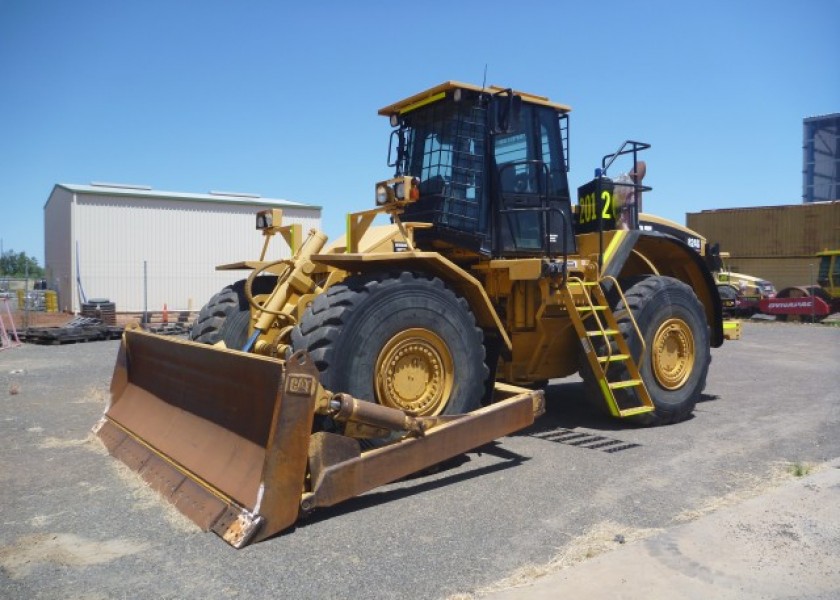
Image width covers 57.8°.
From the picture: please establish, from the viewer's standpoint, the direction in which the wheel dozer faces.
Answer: facing the viewer and to the left of the viewer

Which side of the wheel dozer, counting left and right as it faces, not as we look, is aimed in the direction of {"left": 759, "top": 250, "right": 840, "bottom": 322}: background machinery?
back

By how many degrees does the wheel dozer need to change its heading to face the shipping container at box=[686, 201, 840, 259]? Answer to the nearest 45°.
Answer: approximately 180°

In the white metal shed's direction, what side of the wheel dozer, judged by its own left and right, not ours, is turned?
right

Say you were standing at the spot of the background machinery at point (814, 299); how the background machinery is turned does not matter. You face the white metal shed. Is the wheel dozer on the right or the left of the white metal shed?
left
